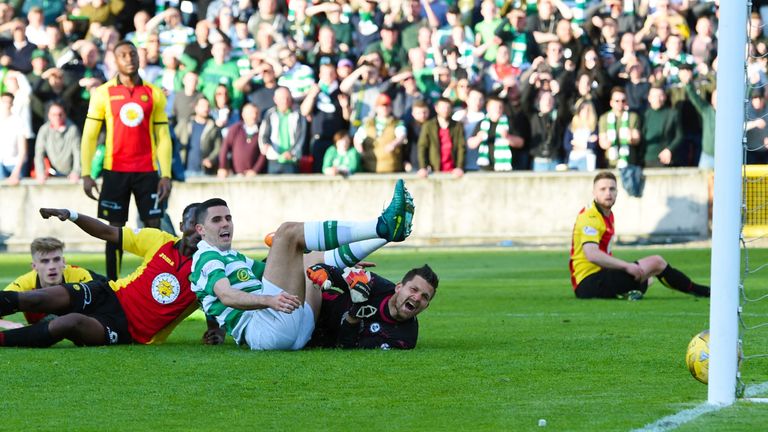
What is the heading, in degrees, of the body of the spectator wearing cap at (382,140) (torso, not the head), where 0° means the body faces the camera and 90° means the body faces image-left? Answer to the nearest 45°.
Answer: approximately 0°

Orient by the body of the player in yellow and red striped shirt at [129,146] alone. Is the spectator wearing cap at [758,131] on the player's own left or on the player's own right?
on the player's own left

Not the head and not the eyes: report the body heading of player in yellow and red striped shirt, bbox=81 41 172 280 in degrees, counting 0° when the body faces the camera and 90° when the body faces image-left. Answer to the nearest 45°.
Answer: approximately 0°

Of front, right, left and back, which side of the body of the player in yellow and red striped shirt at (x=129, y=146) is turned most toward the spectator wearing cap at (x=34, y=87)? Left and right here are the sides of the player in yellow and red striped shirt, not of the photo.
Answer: back

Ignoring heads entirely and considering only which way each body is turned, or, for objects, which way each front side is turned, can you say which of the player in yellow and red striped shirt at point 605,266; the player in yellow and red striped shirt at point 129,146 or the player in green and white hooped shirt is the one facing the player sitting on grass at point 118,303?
the player in yellow and red striped shirt at point 129,146
